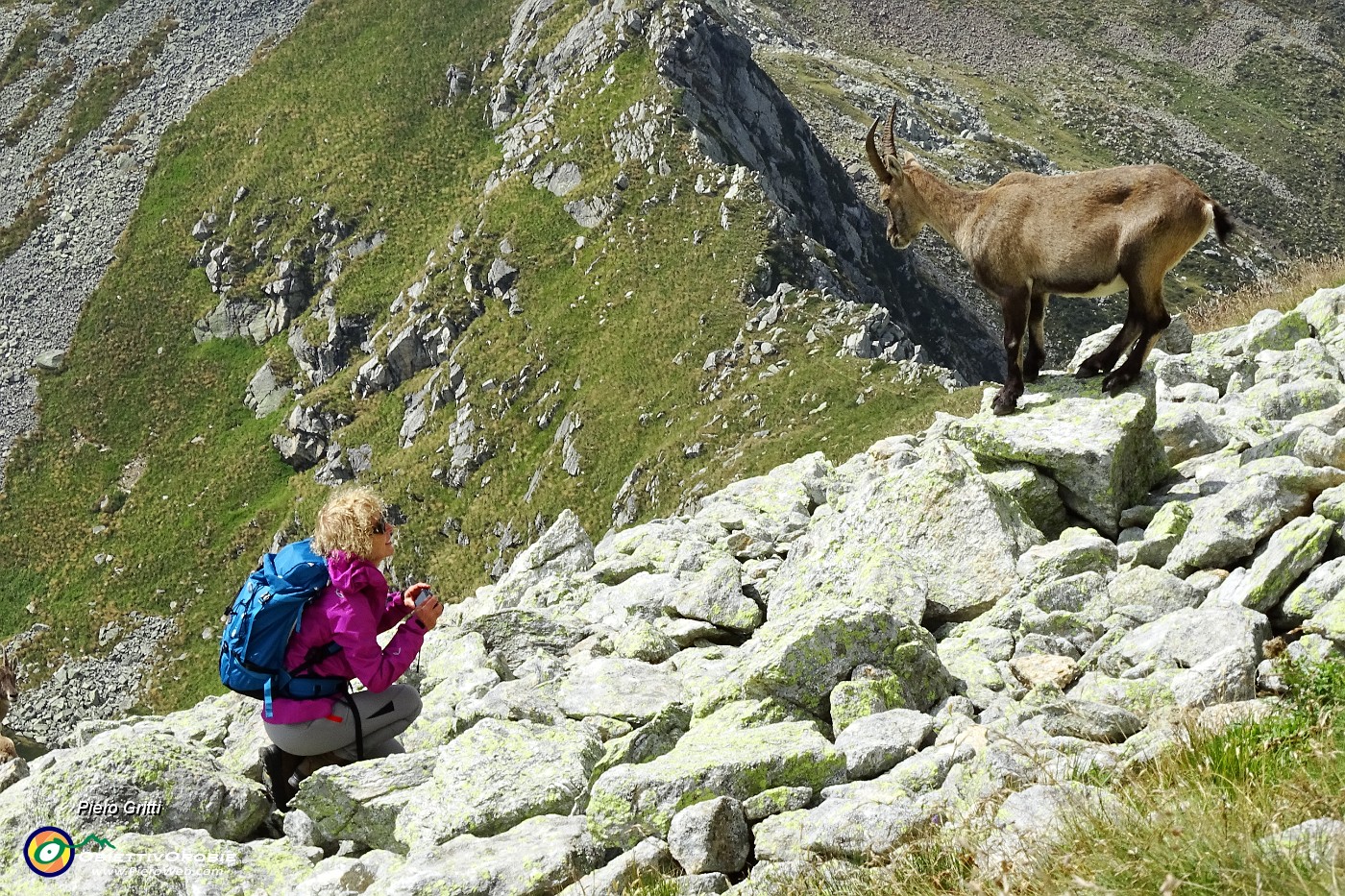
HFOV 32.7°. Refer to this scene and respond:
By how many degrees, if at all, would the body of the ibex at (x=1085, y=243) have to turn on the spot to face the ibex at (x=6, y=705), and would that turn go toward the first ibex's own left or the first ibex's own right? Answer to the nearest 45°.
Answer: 0° — it already faces it

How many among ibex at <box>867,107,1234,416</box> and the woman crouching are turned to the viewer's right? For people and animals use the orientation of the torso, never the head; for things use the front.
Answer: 1

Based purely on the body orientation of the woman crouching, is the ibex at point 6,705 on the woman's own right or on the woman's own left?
on the woman's own left

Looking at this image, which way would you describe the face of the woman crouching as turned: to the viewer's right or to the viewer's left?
to the viewer's right

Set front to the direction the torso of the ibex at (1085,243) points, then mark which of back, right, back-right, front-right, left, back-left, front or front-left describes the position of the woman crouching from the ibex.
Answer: front-left

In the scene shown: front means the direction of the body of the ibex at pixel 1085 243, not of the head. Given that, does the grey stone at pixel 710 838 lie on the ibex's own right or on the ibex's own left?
on the ibex's own left

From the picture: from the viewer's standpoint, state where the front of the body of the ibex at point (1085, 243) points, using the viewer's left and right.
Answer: facing to the left of the viewer

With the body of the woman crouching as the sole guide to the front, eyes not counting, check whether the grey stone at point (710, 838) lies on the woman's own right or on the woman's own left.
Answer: on the woman's own right

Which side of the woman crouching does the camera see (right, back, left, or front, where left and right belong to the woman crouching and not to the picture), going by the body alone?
right

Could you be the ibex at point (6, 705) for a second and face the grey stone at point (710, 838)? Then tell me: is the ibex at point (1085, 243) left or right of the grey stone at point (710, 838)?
left
